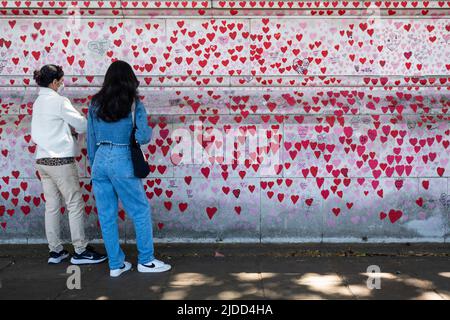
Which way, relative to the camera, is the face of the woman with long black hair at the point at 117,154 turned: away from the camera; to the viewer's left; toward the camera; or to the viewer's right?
away from the camera

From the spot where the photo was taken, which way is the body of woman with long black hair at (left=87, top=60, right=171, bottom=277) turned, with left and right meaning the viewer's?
facing away from the viewer and to the right of the viewer
